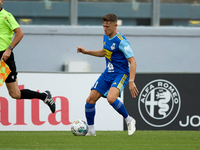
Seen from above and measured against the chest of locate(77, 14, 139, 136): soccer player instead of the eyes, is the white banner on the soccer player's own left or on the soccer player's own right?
on the soccer player's own right

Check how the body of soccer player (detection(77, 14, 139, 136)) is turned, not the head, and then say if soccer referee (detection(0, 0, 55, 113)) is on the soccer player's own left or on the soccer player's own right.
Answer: on the soccer player's own right

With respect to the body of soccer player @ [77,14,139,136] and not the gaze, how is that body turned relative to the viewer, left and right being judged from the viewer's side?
facing the viewer and to the left of the viewer

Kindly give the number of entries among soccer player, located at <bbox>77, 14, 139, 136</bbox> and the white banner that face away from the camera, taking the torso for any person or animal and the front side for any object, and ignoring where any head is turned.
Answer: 0

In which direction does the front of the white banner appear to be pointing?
toward the camera

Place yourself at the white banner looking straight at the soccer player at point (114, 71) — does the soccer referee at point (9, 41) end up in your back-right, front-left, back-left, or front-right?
front-right

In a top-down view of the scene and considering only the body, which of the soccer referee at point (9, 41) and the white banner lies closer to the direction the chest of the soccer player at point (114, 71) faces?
the soccer referee

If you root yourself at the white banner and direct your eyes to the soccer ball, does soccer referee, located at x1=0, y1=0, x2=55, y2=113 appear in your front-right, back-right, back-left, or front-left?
front-right

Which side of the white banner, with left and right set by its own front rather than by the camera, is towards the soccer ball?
front
